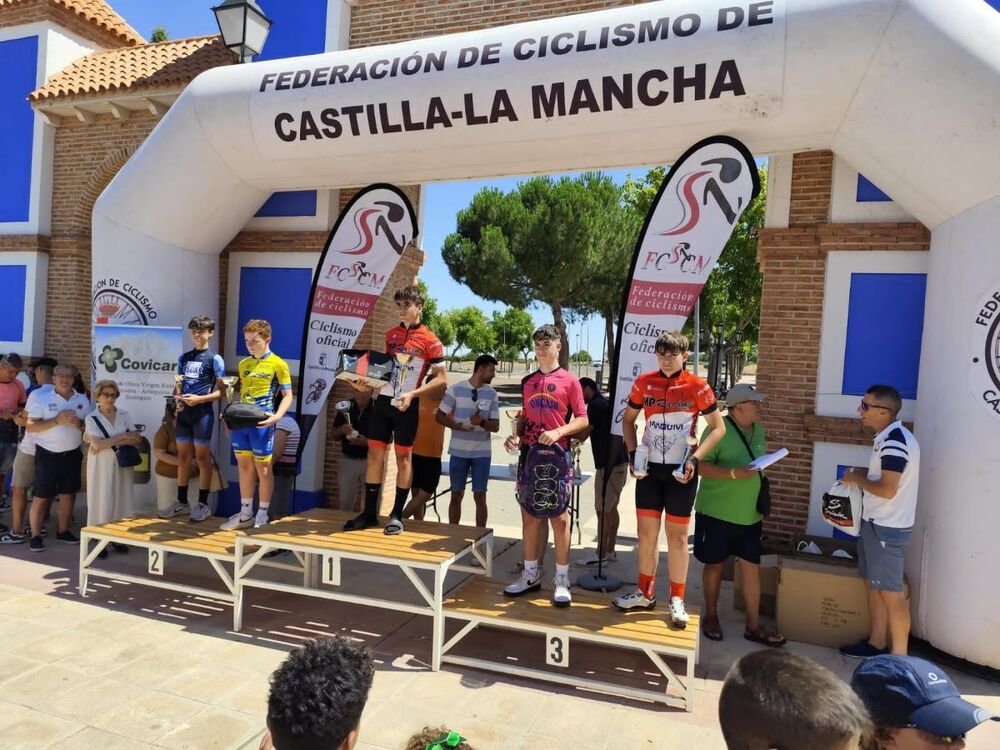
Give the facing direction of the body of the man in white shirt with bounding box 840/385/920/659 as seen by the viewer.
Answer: to the viewer's left

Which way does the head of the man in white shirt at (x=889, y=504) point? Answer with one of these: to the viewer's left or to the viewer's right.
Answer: to the viewer's left

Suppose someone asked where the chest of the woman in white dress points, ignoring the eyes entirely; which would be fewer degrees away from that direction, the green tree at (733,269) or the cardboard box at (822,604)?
the cardboard box

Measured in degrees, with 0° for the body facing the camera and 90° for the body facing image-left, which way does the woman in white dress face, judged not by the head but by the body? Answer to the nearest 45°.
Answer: approximately 315°

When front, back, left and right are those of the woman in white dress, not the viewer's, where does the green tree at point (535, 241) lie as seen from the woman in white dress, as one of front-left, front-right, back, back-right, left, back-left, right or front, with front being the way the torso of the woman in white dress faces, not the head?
left

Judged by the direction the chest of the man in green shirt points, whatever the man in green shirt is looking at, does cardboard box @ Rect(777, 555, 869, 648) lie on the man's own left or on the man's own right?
on the man's own left
